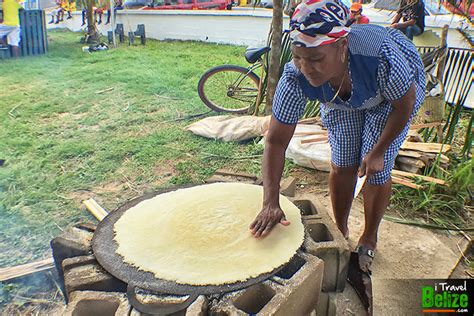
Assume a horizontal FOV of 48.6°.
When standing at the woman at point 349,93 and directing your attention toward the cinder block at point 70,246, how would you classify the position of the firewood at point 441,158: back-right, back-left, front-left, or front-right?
back-right

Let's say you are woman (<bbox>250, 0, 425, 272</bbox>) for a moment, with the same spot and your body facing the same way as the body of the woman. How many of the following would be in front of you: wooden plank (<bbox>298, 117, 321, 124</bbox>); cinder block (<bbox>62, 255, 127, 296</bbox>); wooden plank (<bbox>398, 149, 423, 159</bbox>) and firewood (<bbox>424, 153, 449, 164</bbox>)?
1

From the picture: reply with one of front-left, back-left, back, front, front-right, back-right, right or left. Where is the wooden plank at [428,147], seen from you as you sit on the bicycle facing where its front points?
front-right

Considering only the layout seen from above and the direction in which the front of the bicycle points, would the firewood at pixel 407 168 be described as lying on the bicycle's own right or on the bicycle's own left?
on the bicycle's own right

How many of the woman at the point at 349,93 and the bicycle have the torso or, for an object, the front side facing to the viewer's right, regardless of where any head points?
1

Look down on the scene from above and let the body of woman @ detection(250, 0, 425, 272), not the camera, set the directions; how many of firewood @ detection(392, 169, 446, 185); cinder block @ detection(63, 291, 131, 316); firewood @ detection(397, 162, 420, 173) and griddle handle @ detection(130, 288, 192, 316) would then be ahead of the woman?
2

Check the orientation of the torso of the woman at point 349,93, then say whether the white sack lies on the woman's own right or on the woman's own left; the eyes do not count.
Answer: on the woman's own right

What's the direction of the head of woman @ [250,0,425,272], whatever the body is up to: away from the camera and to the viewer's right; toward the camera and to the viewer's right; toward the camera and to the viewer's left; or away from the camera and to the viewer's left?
toward the camera and to the viewer's left

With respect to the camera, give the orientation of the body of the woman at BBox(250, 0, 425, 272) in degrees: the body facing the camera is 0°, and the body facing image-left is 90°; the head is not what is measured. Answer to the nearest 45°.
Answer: approximately 45°

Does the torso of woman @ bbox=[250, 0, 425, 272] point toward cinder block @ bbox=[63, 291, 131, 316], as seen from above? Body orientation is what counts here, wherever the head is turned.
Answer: yes

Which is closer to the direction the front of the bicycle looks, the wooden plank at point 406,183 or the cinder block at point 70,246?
the wooden plank

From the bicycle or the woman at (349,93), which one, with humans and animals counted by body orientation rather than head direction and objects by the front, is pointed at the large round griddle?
the woman

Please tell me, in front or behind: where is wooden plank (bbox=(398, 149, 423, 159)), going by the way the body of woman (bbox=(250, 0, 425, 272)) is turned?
behind

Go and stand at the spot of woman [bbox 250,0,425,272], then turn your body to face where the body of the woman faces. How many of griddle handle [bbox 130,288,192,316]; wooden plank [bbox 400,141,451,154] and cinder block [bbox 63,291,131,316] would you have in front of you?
2

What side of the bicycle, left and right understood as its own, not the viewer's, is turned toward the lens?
right

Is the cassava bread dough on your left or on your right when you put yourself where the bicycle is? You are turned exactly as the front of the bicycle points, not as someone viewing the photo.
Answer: on your right

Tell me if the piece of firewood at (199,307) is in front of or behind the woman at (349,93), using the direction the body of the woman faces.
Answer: in front

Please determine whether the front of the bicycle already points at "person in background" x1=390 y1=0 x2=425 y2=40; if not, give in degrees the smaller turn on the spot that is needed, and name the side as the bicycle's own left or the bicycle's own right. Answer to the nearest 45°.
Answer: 0° — it already faces them

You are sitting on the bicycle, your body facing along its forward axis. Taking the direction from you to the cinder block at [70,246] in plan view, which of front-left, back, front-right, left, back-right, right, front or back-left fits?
right
